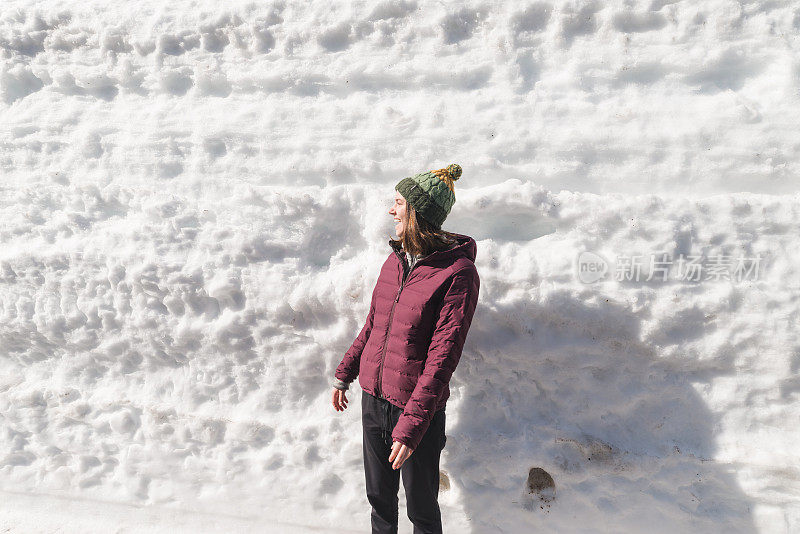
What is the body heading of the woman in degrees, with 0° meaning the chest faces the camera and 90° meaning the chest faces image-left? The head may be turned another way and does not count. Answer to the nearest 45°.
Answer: approximately 45°

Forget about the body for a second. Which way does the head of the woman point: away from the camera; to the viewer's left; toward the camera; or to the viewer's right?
to the viewer's left
